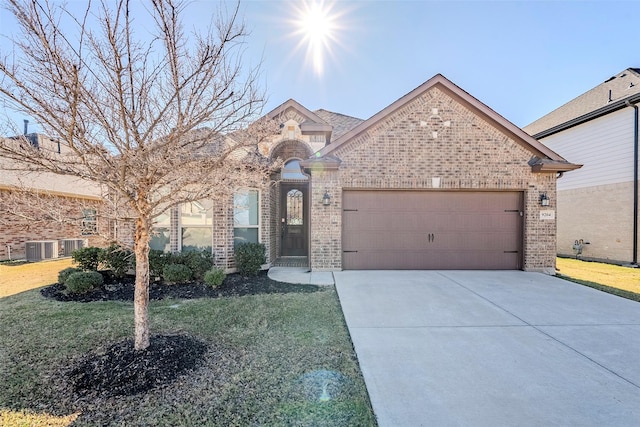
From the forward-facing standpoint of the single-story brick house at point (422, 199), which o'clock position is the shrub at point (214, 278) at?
The shrub is roughly at 2 o'clock from the single-story brick house.

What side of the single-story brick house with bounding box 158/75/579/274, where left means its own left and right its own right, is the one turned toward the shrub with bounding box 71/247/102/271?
right

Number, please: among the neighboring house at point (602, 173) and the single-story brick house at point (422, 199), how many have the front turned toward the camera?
2

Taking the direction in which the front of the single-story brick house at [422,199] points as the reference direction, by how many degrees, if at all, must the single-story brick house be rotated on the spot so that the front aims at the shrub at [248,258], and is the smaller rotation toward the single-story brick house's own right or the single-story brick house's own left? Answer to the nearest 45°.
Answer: approximately 90° to the single-story brick house's own right

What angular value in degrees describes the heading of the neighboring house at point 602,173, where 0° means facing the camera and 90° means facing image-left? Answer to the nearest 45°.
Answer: approximately 0°

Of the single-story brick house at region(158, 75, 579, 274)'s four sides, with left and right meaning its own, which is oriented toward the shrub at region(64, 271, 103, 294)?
right

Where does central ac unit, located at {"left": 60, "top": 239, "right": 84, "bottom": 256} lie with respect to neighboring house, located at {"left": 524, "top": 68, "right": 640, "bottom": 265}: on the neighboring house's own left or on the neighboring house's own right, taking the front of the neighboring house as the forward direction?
on the neighboring house's own right

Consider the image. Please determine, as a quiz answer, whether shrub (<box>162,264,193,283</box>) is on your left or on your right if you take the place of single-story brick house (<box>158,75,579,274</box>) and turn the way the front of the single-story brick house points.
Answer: on your right

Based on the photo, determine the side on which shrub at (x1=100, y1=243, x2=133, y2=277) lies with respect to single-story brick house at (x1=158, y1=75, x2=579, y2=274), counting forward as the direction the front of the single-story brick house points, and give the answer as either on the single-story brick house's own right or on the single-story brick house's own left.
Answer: on the single-story brick house's own right
